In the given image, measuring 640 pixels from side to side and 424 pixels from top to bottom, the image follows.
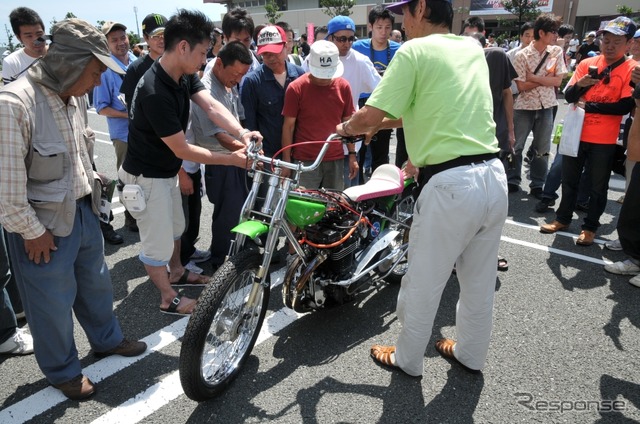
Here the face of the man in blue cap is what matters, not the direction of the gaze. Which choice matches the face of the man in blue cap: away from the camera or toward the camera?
toward the camera

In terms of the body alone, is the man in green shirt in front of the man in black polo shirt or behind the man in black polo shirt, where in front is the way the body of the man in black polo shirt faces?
in front

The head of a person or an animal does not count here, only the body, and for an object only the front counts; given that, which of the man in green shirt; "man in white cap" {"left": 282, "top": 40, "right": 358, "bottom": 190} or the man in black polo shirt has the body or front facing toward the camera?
the man in white cap

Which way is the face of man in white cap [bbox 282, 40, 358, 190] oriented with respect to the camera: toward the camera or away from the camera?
toward the camera

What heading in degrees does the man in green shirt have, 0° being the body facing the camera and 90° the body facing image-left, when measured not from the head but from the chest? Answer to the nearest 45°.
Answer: approximately 135°

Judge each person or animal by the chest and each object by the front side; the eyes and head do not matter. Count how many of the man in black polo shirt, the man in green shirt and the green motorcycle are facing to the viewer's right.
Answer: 1

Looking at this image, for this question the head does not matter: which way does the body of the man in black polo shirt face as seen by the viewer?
to the viewer's right

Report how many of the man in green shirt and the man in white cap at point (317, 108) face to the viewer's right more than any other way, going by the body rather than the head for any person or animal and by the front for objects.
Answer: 0

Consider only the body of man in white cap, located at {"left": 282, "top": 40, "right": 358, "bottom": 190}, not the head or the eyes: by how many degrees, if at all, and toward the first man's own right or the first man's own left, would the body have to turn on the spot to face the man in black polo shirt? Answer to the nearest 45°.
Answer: approximately 45° to the first man's own right

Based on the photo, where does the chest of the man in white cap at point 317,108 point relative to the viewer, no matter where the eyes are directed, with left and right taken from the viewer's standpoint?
facing the viewer

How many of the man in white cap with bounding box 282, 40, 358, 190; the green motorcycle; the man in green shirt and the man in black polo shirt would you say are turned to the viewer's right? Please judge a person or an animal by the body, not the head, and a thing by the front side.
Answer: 1

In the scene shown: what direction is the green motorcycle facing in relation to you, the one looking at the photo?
facing the viewer and to the left of the viewer

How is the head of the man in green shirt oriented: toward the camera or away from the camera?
away from the camera

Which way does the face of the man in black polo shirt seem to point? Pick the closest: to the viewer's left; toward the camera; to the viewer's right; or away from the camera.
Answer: to the viewer's right

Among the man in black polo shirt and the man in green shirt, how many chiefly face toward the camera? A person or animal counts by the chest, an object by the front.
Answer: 0

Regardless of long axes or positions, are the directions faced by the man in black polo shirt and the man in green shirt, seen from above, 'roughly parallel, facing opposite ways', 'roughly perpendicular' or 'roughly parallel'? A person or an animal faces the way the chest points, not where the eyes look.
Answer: roughly perpendicular

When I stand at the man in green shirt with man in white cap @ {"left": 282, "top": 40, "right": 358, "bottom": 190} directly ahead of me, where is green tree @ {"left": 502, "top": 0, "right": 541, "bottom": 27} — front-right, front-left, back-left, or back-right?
front-right

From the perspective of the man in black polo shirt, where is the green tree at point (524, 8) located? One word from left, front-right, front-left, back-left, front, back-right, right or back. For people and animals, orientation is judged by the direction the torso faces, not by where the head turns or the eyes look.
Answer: front-left
